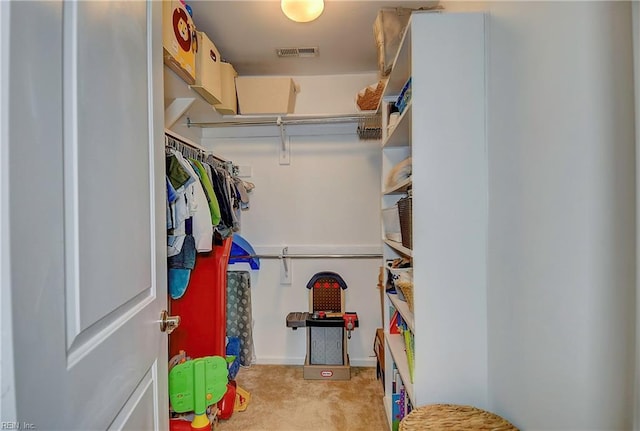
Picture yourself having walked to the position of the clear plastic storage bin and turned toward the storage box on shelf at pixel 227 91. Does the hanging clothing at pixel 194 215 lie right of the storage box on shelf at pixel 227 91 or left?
left

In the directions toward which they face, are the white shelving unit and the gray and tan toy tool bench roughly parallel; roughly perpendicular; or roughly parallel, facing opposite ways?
roughly perpendicular

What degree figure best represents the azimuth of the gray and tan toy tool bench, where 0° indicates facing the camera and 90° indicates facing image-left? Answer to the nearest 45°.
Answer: approximately 0°

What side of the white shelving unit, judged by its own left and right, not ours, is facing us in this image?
left

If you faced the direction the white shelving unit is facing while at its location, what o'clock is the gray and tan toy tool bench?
The gray and tan toy tool bench is roughly at 2 o'clock from the white shelving unit.

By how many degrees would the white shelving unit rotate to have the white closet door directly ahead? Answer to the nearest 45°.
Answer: approximately 45° to its left

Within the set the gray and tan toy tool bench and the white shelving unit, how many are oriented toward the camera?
1
